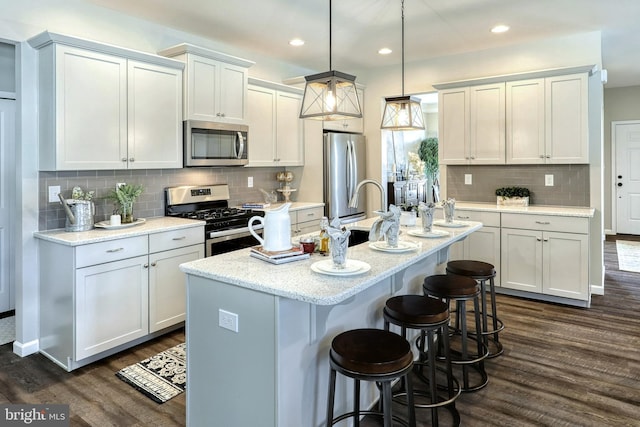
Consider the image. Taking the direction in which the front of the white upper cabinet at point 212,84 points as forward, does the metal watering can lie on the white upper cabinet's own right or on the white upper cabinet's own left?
on the white upper cabinet's own right

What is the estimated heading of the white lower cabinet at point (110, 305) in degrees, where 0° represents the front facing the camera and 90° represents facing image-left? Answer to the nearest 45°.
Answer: approximately 315°

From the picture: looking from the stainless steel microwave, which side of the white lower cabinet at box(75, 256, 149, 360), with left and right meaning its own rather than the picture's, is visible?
left

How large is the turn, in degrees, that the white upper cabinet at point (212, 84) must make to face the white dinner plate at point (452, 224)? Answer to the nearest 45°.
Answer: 0° — it already faces it

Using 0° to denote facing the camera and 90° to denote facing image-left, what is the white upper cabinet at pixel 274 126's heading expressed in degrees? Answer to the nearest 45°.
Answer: approximately 315°

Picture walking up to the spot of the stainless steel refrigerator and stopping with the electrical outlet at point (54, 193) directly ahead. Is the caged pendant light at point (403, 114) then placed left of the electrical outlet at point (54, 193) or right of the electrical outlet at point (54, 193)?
left

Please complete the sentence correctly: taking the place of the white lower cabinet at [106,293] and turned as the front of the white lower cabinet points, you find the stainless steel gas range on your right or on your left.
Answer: on your left

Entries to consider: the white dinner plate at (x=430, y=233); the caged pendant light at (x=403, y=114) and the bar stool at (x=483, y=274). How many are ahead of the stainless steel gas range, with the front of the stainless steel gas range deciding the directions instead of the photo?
3

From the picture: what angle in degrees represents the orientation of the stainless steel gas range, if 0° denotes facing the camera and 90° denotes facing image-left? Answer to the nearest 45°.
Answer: approximately 315°
